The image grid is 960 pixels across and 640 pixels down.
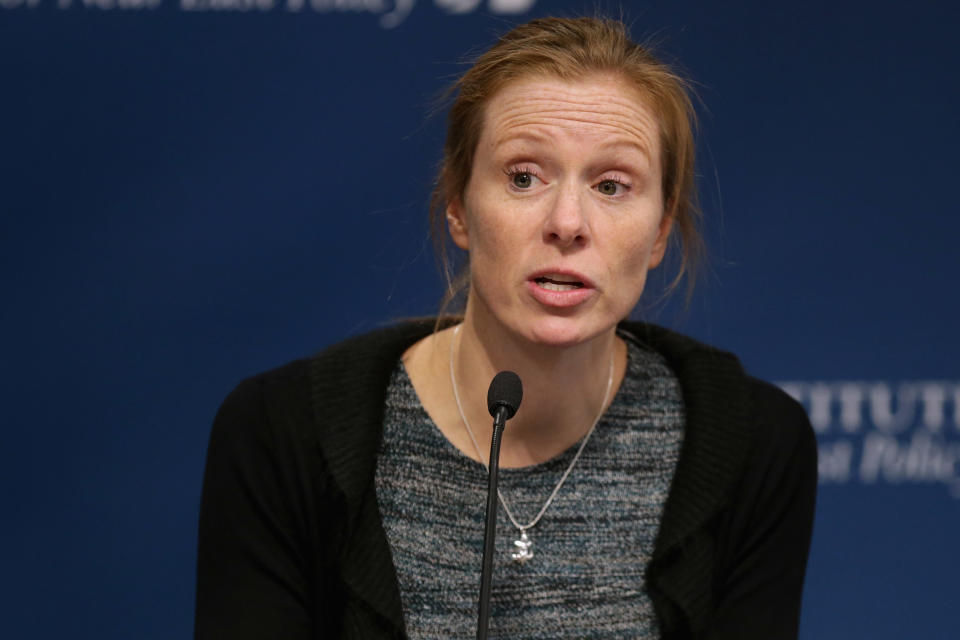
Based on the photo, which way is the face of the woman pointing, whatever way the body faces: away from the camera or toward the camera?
toward the camera

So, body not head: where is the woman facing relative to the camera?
toward the camera
